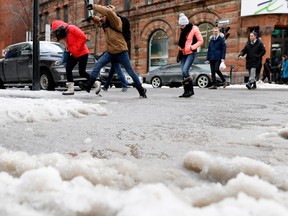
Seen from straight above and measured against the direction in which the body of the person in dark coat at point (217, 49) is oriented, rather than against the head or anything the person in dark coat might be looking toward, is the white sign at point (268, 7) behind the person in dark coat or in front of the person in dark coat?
behind

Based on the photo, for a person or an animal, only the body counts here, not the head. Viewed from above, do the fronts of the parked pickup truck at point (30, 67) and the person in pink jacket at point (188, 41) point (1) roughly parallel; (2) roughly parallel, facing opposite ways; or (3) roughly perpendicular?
roughly perpendicular

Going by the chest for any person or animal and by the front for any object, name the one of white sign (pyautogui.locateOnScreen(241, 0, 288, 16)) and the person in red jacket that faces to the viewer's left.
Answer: the person in red jacket

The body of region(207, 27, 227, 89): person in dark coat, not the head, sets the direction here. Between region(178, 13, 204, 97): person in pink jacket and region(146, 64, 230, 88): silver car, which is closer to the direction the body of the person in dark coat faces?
the person in pink jacket

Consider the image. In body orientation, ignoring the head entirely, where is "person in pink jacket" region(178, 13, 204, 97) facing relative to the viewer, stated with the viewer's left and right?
facing the viewer and to the left of the viewer

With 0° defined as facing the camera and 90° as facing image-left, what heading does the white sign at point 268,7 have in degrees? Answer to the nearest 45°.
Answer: approximately 0°

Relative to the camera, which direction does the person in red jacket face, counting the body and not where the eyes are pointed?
to the viewer's left
